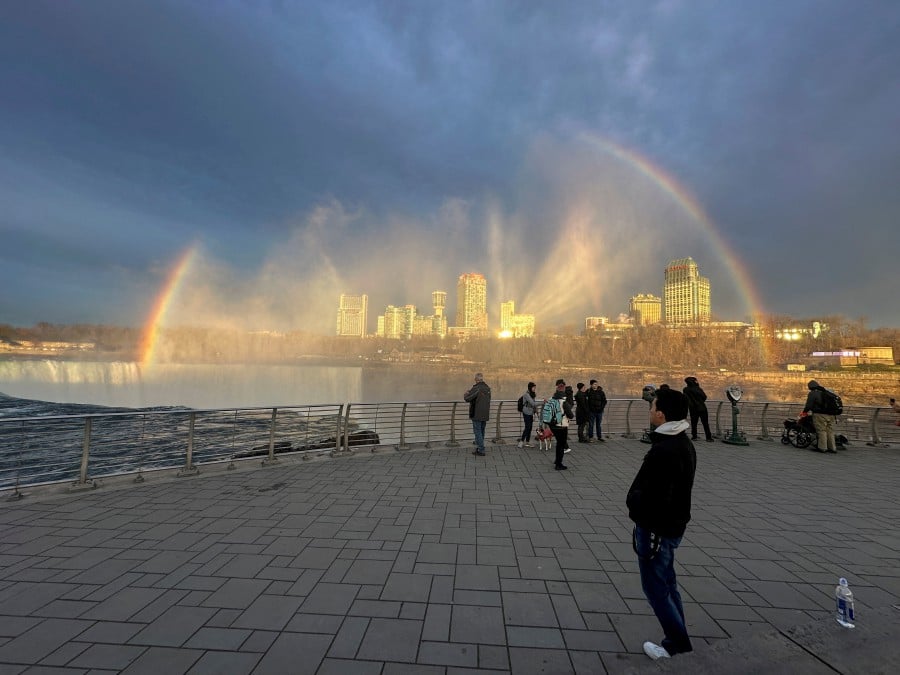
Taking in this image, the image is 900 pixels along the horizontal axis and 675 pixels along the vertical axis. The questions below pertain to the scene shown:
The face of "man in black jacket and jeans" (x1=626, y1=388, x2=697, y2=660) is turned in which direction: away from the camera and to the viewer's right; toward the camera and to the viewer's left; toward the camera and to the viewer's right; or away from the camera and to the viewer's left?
away from the camera and to the viewer's left

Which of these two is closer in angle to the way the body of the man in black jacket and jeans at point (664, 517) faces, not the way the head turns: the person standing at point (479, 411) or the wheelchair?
the person standing

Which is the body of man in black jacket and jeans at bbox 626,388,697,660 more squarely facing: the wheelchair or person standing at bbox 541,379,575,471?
the person standing
